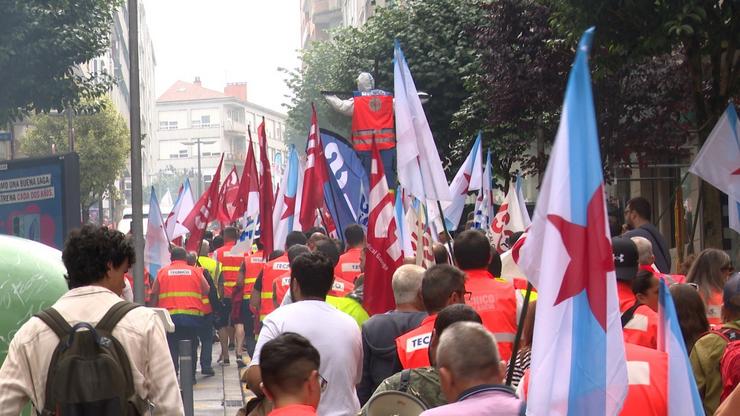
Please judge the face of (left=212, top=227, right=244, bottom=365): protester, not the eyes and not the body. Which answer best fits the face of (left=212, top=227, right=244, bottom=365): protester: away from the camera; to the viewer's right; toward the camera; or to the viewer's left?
away from the camera

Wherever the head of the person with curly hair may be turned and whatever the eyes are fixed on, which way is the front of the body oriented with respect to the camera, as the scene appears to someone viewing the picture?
away from the camera

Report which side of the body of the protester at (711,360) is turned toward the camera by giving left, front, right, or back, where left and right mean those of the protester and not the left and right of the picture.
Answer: back

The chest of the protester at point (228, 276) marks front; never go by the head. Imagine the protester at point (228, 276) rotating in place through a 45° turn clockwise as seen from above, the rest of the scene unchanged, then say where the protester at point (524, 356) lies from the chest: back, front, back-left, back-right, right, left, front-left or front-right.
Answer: back-right

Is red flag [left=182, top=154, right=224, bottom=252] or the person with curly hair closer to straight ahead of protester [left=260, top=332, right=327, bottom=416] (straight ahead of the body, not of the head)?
the red flag

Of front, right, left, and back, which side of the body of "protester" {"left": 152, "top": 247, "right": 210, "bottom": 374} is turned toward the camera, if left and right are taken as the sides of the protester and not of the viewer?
back

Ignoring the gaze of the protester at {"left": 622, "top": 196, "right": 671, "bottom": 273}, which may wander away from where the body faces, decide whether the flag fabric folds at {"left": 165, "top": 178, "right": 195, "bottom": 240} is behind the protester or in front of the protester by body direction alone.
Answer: in front

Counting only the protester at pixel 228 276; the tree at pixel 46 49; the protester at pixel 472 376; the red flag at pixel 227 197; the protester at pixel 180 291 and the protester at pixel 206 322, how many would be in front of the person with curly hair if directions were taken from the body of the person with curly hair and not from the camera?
5

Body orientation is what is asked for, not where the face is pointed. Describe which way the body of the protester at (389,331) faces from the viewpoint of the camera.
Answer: away from the camera

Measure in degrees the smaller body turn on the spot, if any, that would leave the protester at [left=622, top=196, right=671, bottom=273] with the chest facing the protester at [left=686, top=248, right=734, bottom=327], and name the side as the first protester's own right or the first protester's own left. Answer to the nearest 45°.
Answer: approximately 135° to the first protester's own left

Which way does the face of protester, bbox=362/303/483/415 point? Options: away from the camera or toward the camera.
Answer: away from the camera

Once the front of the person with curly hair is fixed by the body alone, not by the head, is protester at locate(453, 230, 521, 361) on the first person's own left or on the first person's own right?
on the first person's own right
